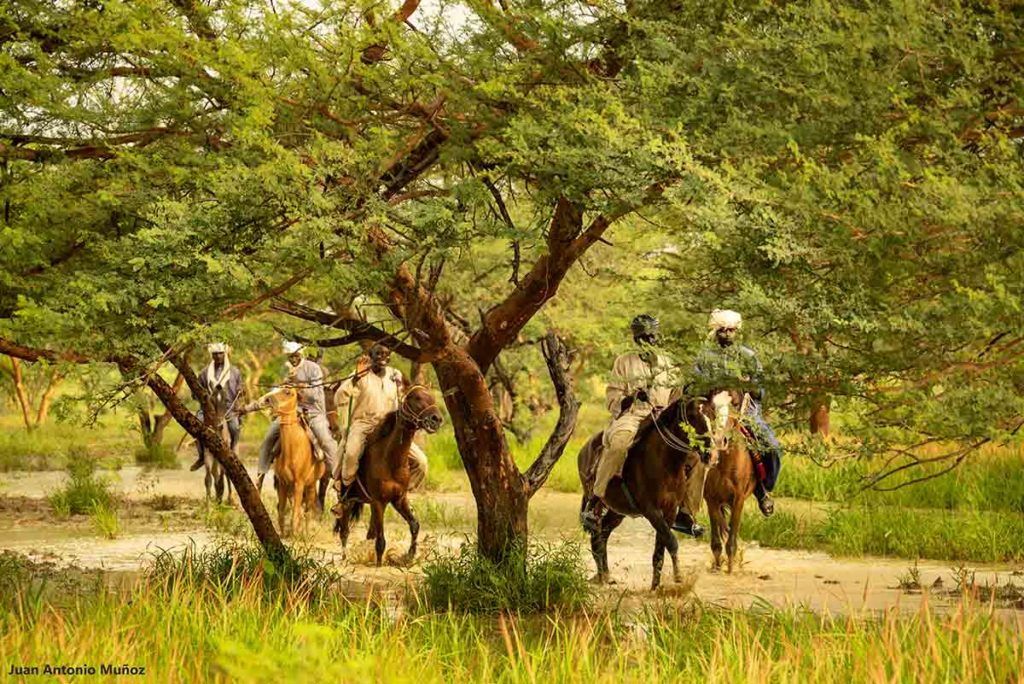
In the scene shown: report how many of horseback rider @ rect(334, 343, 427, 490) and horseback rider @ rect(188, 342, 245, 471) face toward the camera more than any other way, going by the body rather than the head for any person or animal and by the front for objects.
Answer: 2

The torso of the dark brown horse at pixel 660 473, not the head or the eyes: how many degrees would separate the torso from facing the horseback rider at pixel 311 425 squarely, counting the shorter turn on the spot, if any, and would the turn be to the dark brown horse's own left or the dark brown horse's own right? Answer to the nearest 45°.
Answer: approximately 180°

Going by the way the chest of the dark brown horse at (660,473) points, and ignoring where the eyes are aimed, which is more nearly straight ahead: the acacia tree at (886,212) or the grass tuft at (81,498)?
the acacia tree

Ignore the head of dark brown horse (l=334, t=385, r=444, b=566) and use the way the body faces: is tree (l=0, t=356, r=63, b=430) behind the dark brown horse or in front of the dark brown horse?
behind

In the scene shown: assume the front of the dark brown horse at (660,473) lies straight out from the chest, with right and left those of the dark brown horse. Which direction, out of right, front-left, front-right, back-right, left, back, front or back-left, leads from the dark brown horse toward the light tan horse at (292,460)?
back

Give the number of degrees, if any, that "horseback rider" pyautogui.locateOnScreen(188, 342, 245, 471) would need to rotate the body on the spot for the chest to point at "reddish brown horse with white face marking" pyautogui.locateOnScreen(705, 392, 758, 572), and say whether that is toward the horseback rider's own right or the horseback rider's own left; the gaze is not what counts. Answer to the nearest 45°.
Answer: approximately 45° to the horseback rider's own left

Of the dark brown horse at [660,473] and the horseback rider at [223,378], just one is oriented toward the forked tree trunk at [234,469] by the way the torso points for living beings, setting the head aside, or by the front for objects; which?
the horseback rider
